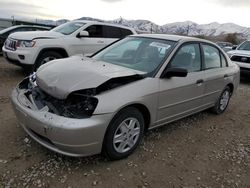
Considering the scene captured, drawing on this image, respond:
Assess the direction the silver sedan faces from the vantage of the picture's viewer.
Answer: facing the viewer and to the left of the viewer

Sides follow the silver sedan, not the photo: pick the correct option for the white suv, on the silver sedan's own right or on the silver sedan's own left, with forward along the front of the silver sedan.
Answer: on the silver sedan's own right

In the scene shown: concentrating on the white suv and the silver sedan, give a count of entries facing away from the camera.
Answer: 0

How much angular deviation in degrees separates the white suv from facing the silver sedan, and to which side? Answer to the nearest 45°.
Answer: approximately 45° to its left

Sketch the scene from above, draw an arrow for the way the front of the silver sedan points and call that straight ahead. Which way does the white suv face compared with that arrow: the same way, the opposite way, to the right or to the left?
the same way
